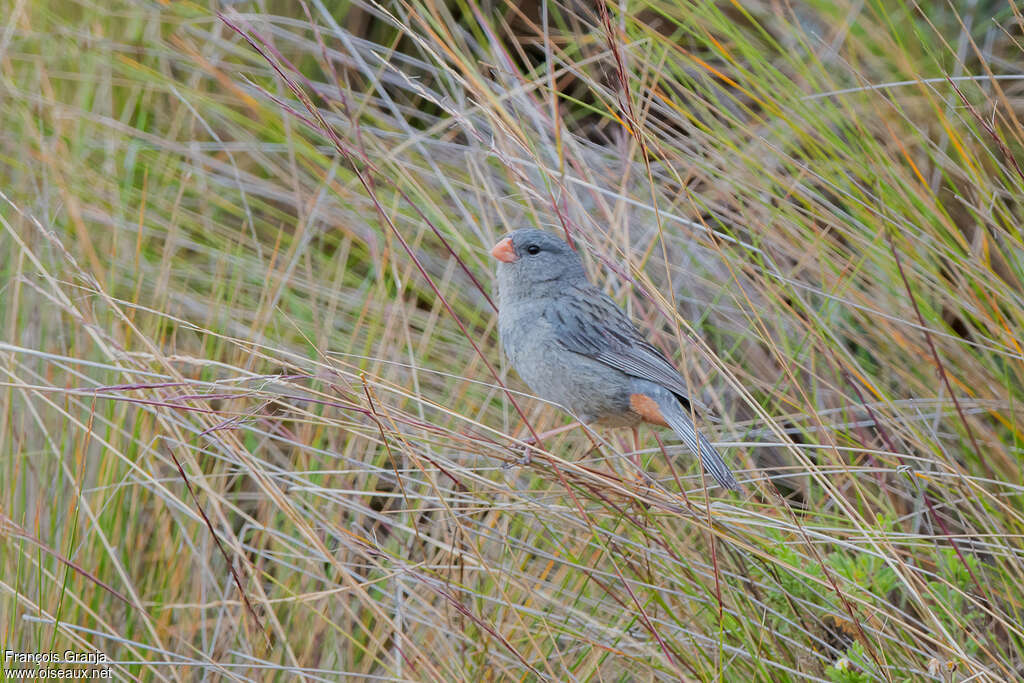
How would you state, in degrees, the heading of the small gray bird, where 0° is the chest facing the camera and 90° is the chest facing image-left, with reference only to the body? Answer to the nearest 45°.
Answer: approximately 90°
